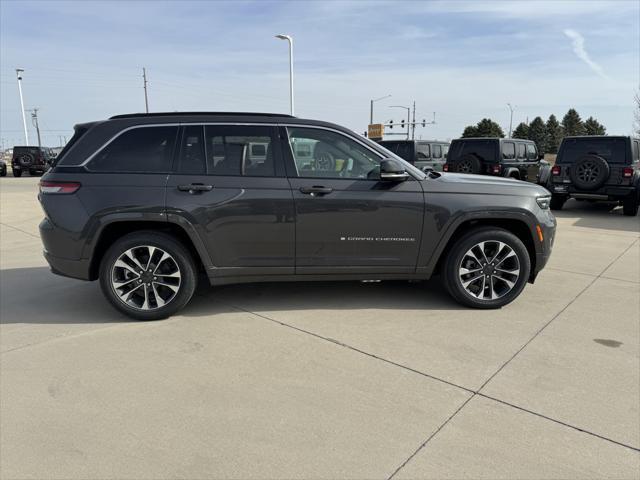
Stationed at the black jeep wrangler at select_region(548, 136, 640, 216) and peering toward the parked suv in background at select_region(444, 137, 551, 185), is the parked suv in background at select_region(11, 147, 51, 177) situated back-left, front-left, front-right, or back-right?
front-left

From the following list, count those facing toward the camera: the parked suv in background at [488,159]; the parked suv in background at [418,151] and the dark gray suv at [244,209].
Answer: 0

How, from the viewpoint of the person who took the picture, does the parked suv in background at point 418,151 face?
facing away from the viewer and to the right of the viewer

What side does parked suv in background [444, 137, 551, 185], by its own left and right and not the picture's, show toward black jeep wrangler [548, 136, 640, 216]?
right

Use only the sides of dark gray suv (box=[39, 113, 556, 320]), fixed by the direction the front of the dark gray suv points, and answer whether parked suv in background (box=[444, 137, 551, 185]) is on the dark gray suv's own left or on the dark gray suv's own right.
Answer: on the dark gray suv's own left

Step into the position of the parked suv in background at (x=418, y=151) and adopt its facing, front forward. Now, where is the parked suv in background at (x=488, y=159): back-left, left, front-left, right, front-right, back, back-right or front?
right

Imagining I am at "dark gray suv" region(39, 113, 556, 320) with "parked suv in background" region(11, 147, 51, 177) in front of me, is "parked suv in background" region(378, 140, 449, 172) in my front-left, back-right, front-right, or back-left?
front-right

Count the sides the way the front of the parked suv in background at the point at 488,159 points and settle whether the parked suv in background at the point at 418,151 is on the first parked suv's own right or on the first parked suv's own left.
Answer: on the first parked suv's own left

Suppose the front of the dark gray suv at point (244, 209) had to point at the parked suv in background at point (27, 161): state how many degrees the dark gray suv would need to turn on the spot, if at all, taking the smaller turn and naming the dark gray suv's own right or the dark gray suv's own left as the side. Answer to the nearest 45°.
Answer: approximately 135° to the dark gray suv's own left

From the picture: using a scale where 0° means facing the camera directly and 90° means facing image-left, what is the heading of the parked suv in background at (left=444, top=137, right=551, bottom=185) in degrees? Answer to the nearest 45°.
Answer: approximately 225°

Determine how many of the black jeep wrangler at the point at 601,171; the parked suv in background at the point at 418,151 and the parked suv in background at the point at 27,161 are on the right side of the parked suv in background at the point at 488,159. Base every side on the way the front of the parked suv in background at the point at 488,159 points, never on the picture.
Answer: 1

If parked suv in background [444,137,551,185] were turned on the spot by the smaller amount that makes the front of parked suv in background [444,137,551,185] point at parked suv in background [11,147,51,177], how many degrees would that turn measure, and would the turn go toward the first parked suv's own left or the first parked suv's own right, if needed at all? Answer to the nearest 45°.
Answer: approximately 135° to the first parked suv's own left

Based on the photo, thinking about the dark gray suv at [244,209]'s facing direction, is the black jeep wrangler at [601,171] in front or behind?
in front

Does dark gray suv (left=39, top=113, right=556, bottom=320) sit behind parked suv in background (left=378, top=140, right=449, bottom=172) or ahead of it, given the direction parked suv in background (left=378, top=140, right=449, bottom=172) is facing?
behind

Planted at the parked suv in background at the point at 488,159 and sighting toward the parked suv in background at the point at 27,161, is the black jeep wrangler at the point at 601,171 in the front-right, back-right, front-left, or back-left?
back-left

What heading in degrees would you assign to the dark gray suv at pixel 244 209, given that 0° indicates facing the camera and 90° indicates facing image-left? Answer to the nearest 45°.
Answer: approximately 270°

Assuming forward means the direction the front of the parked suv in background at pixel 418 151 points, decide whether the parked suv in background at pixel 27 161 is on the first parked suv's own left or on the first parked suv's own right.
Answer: on the first parked suv's own left
